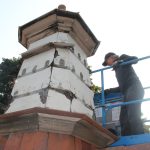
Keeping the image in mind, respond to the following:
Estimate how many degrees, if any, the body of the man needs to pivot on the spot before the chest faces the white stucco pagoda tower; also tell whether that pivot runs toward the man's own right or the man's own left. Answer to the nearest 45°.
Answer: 0° — they already face it

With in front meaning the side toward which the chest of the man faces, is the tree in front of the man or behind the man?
in front

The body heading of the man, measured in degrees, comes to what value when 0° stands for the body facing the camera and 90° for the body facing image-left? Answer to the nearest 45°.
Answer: approximately 90°
